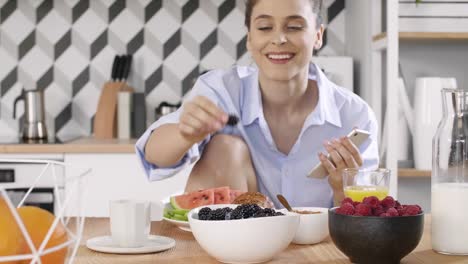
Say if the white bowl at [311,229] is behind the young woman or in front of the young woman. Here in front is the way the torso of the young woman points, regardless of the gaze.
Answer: in front

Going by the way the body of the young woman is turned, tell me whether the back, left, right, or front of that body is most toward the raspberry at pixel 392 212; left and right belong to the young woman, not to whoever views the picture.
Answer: front

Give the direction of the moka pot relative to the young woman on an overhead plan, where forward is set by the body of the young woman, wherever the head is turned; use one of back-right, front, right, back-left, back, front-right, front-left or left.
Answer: back-right

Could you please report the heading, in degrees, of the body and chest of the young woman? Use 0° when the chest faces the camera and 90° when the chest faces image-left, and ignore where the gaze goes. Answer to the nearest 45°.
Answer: approximately 0°

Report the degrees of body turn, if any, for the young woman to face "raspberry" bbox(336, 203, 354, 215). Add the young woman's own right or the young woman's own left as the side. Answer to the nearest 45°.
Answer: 0° — they already face it

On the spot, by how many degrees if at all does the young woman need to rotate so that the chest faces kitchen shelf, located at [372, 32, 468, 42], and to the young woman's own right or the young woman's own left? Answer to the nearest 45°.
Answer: approximately 135° to the young woman's own left

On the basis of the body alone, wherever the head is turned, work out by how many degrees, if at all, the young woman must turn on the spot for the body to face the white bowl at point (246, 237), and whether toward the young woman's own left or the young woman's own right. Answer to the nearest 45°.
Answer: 0° — they already face it

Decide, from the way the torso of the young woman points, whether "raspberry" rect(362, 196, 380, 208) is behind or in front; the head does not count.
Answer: in front

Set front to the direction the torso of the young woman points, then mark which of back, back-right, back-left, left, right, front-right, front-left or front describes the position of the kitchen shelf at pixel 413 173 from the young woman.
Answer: back-left

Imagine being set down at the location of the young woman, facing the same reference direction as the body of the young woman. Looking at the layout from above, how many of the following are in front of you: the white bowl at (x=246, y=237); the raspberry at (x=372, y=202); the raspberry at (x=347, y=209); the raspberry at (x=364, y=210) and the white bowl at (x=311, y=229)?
5
